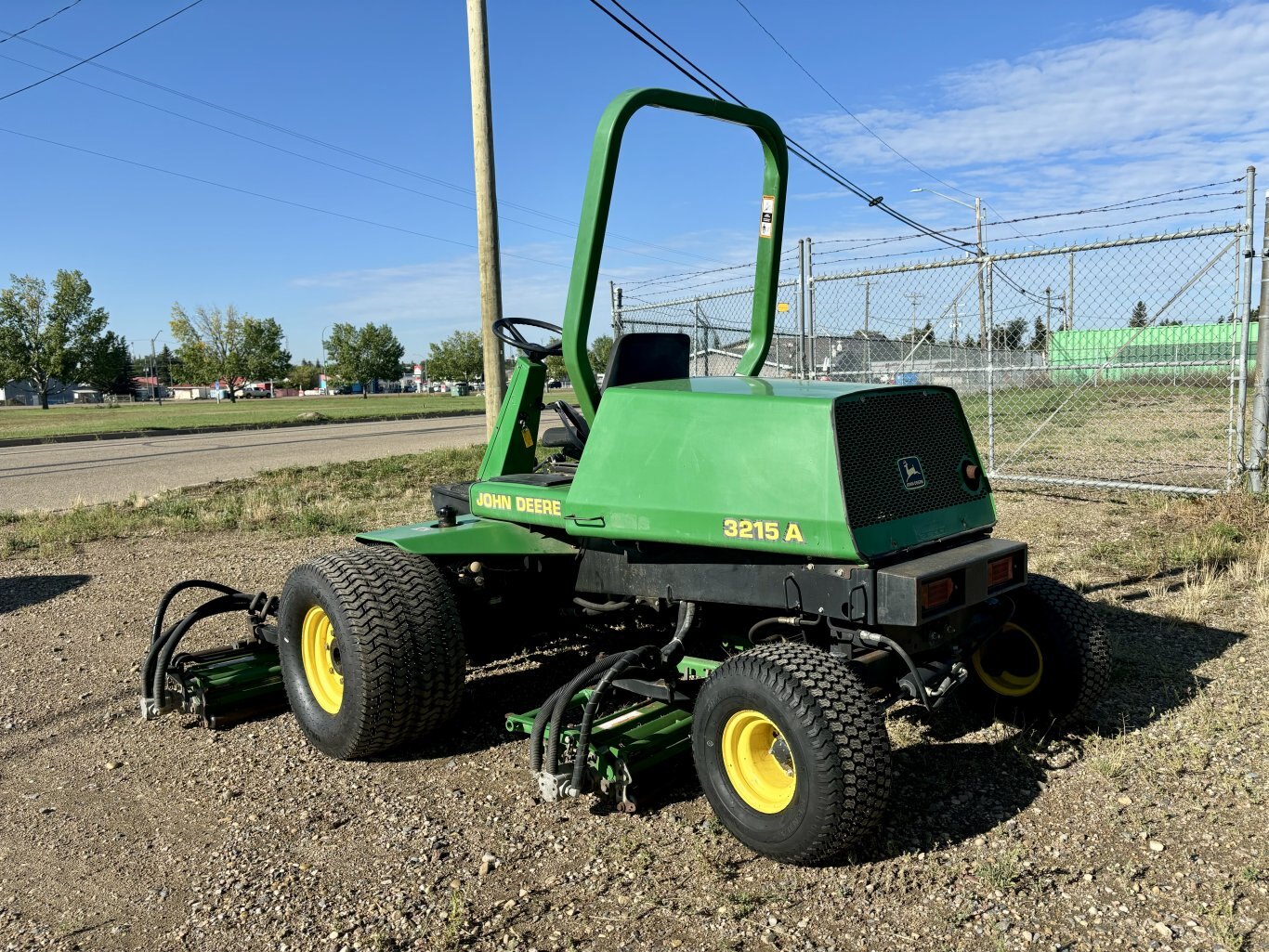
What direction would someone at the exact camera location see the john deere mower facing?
facing away from the viewer and to the left of the viewer

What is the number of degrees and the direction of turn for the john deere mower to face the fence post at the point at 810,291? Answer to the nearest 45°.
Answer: approximately 45° to its right

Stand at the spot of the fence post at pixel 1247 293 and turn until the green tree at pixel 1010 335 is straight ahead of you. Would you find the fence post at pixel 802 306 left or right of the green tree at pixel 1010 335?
left

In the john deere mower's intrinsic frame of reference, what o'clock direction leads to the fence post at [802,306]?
The fence post is roughly at 2 o'clock from the john deere mower.

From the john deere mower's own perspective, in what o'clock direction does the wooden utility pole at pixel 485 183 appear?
The wooden utility pole is roughly at 1 o'clock from the john deere mower.

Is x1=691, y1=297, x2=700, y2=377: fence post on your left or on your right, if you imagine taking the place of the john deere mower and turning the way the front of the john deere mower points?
on your right
